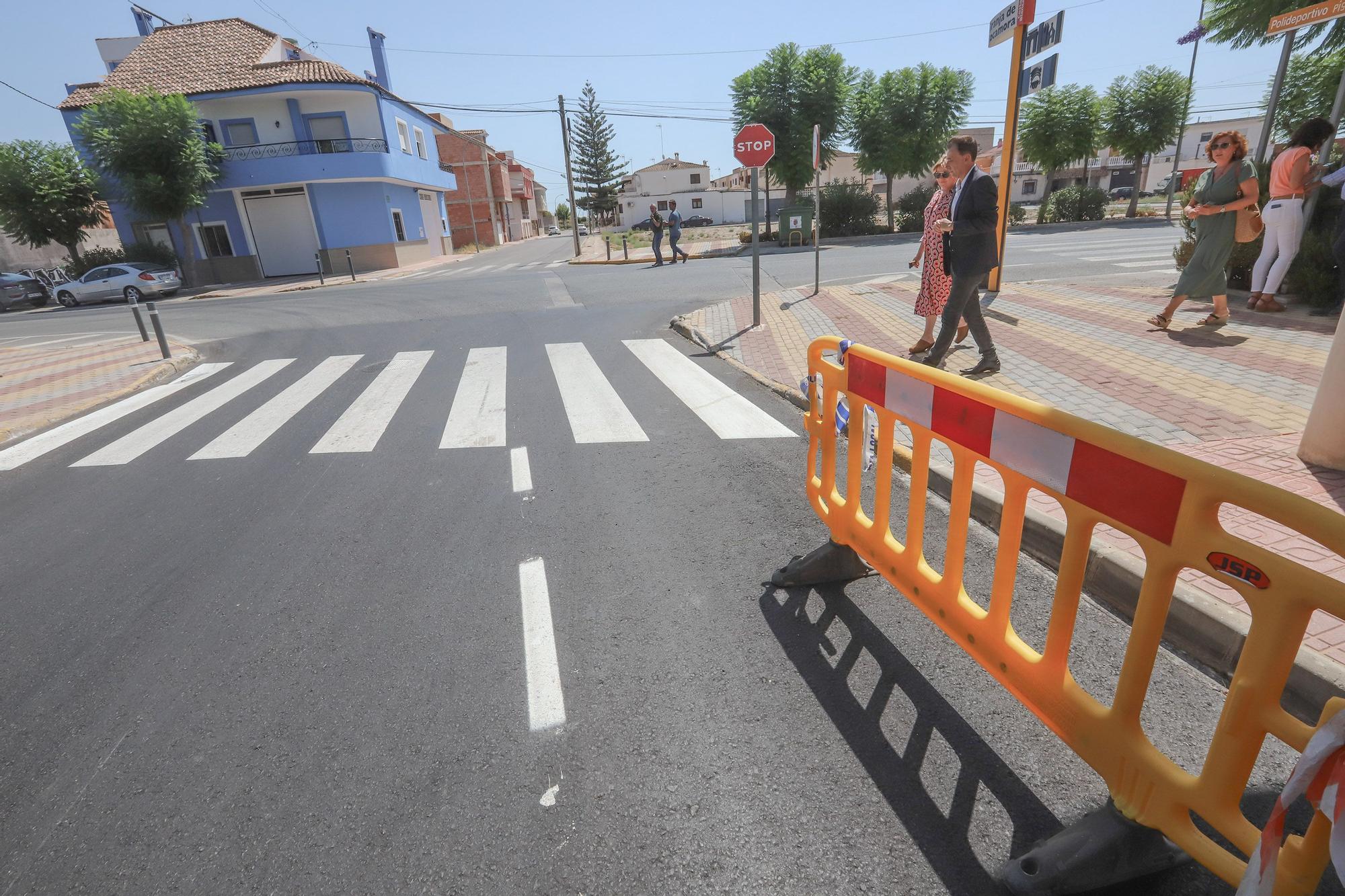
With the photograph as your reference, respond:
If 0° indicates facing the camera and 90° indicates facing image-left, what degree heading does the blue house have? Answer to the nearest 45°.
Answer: approximately 0°

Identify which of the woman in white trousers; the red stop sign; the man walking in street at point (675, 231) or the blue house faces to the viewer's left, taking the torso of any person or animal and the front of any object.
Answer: the man walking in street

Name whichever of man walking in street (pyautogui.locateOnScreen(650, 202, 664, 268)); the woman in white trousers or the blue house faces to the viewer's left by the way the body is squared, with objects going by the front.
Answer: the man walking in street

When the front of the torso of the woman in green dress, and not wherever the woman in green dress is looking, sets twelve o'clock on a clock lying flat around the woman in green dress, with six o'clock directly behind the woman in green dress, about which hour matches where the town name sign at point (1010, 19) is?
The town name sign is roughly at 3 o'clock from the woman in green dress.

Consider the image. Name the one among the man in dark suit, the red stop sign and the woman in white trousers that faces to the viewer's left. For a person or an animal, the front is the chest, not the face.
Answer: the man in dark suit

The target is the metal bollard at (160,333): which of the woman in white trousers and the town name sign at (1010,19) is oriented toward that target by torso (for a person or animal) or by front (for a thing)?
the town name sign

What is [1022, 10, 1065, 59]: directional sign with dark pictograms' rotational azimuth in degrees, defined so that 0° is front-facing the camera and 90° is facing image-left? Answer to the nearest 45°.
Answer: approximately 45°

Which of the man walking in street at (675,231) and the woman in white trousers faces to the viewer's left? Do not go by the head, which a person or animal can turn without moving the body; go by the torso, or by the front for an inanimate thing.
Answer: the man walking in street

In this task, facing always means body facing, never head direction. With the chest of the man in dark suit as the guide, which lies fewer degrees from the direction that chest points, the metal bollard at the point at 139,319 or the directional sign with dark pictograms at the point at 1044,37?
the metal bollard

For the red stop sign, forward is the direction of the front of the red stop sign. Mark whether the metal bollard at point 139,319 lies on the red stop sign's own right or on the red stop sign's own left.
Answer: on the red stop sign's own right

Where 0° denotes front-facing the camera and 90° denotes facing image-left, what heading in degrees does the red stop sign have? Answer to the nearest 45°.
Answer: approximately 0°

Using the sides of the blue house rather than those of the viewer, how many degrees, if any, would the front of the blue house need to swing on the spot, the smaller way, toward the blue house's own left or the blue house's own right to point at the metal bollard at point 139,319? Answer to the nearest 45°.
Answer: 0° — it already faces it

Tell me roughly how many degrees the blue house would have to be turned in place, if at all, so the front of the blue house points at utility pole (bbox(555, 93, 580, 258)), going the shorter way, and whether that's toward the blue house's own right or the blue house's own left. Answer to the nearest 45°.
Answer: approximately 45° to the blue house's own left

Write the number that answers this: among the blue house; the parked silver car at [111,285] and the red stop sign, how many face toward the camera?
2

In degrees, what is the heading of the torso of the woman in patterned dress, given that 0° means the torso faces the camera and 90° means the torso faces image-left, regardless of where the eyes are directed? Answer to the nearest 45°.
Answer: approximately 45°
